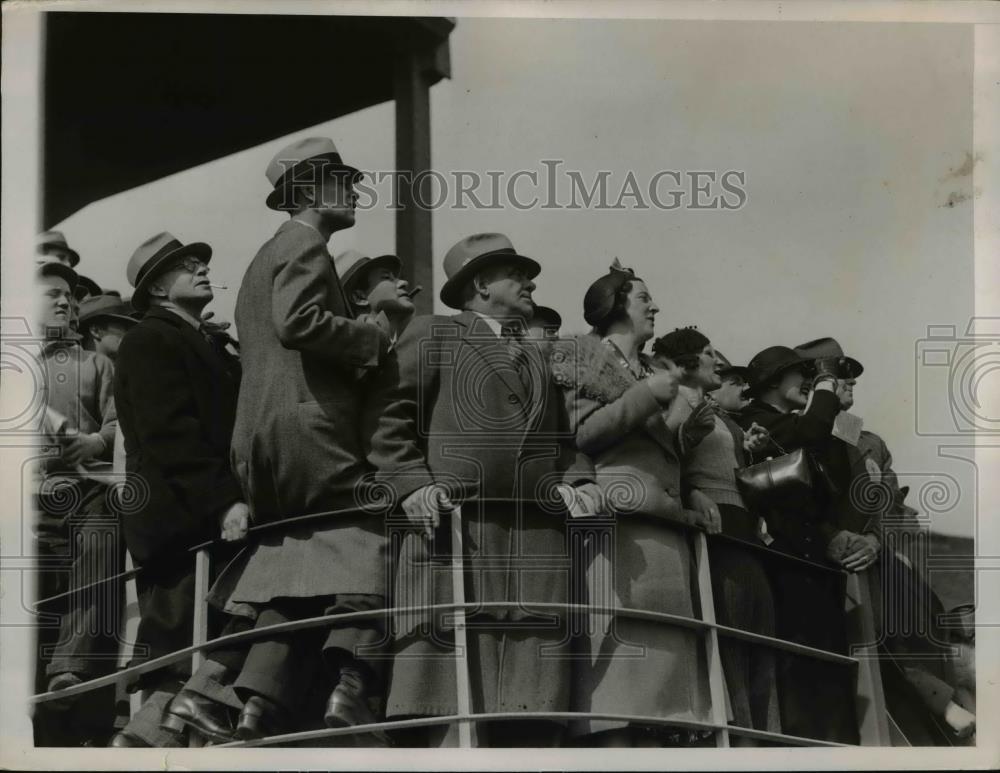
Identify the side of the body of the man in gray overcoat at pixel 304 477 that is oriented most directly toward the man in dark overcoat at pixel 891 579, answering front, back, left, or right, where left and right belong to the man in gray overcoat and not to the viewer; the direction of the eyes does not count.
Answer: front

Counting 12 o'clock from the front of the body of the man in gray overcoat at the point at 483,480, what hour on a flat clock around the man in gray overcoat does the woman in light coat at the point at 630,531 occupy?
The woman in light coat is roughly at 10 o'clock from the man in gray overcoat.

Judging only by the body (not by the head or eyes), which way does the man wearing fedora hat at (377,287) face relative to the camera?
to the viewer's right

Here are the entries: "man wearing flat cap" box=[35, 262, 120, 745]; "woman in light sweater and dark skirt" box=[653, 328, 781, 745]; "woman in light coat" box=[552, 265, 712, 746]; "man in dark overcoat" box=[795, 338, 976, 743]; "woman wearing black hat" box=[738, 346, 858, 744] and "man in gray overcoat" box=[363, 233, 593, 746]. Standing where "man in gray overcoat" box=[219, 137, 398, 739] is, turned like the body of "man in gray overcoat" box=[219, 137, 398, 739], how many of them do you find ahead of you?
5

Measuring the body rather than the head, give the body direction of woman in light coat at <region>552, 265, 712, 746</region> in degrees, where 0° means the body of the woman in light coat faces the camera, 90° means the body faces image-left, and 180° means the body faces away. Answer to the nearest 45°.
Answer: approximately 315°

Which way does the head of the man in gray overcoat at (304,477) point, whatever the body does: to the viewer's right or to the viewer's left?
to the viewer's right

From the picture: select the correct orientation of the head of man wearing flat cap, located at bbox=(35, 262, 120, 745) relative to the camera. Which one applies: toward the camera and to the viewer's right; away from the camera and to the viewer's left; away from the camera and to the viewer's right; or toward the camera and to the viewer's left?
toward the camera and to the viewer's right

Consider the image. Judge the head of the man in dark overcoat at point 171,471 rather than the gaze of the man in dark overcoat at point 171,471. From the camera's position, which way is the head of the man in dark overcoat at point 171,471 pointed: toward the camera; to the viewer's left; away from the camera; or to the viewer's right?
to the viewer's right

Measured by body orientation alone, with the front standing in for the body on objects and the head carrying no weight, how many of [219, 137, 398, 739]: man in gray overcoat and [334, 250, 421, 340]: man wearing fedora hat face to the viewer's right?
2

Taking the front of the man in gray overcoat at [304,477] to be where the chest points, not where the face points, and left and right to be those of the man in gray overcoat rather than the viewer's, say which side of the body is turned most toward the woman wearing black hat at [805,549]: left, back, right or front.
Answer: front

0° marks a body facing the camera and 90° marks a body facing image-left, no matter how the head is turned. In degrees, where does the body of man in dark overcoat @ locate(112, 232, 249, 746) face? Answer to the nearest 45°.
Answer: approximately 270°
